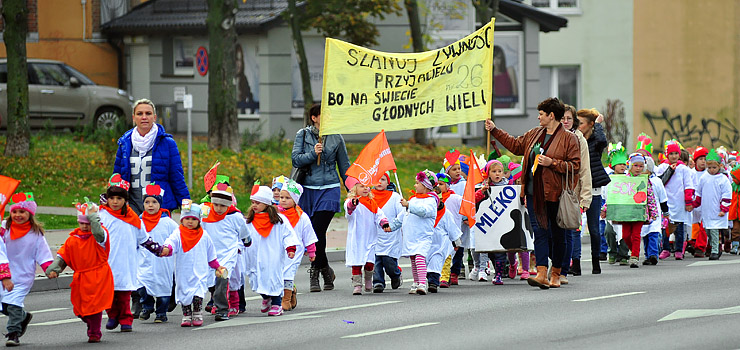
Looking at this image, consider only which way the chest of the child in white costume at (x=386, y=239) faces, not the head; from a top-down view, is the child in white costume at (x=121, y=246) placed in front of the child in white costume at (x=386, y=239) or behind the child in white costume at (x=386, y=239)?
in front

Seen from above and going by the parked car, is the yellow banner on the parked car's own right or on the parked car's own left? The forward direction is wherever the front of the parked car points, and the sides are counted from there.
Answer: on the parked car's own right

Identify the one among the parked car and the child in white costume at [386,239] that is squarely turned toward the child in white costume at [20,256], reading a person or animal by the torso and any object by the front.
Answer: the child in white costume at [386,239]

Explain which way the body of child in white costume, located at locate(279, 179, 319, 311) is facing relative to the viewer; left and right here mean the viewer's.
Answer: facing the viewer and to the left of the viewer

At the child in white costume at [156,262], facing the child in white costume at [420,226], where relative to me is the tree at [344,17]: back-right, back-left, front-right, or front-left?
front-left

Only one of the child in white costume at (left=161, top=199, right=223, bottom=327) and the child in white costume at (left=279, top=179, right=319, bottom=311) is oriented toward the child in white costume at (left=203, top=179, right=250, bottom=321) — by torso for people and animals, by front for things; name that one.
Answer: the child in white costume at (left=279, top=179, right=319, bottom=311)

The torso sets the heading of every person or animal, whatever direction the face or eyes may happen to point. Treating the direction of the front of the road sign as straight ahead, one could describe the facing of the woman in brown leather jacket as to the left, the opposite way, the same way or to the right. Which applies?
to the right

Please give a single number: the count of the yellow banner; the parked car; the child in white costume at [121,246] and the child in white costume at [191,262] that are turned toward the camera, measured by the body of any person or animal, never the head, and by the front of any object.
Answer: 3

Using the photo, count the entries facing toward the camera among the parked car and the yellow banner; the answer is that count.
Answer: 1

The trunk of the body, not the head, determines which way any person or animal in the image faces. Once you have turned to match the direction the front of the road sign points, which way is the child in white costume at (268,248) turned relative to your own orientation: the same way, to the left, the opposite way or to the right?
to the right

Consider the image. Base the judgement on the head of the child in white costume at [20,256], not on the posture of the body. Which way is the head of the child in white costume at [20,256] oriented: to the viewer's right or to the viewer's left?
to the viewer's left

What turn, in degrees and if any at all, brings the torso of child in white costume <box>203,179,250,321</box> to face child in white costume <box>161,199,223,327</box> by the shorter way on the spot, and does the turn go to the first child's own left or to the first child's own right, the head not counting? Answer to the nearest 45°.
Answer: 0° — they already face them

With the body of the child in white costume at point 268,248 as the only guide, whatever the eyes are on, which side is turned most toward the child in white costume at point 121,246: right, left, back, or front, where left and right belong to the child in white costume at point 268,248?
front

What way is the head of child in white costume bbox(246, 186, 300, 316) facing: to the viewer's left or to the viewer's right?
to the viewer's left

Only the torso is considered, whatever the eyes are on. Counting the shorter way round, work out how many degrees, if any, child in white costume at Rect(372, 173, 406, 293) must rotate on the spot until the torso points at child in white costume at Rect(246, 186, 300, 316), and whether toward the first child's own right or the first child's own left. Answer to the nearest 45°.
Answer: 0° — they already face them

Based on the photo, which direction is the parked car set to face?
to the viewer's right
